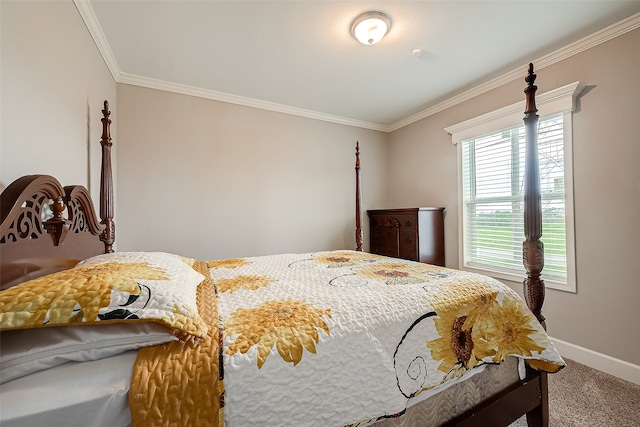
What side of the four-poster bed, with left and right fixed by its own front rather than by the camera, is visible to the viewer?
right

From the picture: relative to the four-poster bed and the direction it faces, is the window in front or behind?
in front

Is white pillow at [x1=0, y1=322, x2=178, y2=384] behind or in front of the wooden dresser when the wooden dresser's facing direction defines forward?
in front

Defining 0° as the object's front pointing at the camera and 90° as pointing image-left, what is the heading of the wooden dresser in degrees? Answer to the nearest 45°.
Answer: approximately 45°

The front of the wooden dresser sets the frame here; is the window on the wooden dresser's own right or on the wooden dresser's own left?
on the wooden dresser's own left

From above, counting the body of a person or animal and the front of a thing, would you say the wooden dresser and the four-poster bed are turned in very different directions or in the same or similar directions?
very different directions

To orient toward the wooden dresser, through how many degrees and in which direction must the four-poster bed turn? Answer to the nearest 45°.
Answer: approximately 45° to its left

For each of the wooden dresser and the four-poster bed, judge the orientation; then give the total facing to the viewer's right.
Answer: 1
